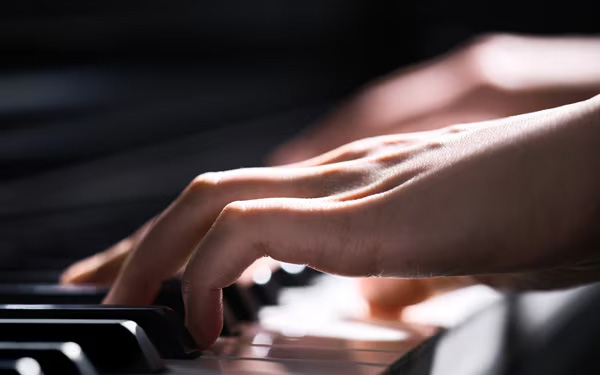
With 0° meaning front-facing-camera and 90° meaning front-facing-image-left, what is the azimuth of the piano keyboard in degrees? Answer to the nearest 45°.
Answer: approximately 270°
